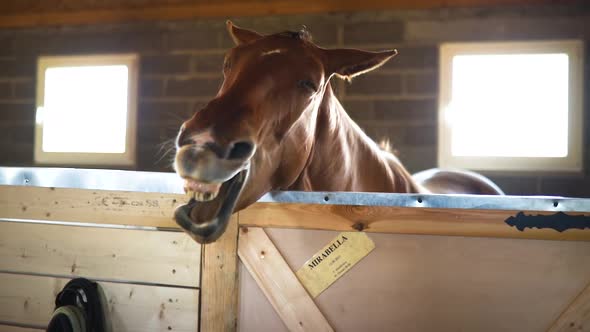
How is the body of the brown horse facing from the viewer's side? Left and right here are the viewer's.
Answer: facing the viewer and to the left of the viewer

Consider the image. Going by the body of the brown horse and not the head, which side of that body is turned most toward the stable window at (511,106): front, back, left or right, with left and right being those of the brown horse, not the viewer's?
back

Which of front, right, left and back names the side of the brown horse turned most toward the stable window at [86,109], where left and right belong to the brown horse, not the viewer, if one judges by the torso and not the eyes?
right
